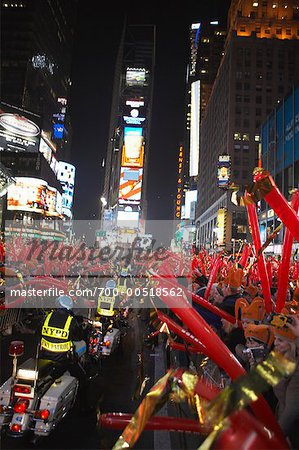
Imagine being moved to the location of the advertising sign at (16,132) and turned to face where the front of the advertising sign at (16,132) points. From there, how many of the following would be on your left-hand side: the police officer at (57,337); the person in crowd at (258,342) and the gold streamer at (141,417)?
0

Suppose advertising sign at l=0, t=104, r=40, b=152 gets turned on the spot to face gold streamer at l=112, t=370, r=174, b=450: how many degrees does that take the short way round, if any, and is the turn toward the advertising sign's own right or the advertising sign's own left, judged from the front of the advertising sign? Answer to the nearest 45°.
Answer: approximately 45° to the advertising sign's own right

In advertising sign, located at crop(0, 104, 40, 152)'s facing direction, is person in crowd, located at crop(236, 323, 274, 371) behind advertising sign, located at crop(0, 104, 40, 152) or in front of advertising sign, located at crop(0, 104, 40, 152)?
in front

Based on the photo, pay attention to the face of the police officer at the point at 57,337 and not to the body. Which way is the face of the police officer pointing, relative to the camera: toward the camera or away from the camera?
away from the camera

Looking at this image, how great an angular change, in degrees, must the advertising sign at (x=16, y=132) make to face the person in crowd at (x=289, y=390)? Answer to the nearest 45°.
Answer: approximately 45° to its right

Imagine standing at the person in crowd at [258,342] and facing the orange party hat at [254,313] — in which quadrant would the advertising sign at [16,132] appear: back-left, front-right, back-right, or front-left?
front-left

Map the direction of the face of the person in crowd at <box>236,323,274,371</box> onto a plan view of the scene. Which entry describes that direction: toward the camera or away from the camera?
toward the camera

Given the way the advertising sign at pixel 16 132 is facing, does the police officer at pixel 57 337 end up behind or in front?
in front

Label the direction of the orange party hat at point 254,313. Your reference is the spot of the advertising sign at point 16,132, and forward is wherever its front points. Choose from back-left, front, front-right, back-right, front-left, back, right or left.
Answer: front-right

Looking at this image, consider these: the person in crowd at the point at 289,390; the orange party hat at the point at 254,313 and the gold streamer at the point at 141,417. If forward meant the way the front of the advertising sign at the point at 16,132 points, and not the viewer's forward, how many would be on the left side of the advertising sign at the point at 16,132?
0

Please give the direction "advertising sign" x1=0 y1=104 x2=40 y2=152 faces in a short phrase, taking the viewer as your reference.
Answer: facing the viewer and to the right of the viewer

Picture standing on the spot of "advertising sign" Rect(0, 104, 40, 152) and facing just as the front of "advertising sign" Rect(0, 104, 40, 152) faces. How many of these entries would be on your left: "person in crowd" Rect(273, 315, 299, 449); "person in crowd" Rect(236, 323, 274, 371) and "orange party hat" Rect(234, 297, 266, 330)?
0
